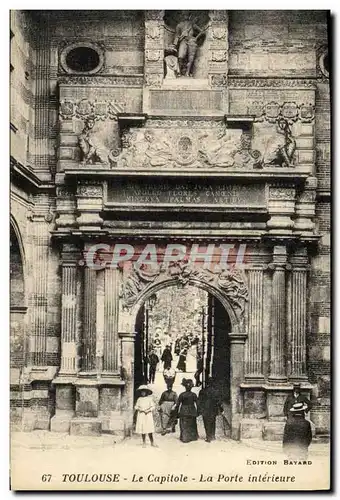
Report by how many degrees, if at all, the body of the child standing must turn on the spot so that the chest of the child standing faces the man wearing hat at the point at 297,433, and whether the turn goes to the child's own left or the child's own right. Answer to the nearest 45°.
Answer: approximately 90° to the child's own left

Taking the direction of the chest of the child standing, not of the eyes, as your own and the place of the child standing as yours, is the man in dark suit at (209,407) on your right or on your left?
on your left

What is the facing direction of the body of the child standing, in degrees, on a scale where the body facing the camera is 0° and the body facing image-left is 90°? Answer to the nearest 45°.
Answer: approximately 0°
